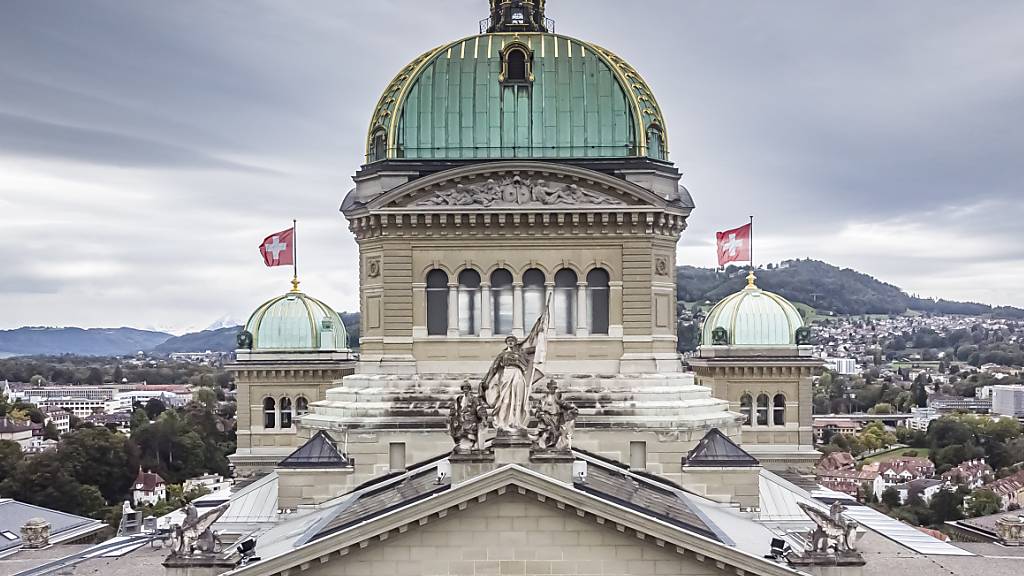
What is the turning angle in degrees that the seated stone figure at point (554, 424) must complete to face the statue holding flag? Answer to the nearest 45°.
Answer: approximately 135° to its right

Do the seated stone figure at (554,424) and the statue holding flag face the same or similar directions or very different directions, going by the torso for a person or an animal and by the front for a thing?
same or similar directions

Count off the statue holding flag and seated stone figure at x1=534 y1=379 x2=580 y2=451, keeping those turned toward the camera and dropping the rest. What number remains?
2

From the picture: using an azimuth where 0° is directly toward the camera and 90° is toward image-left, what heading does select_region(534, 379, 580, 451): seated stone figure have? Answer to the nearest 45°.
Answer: approximately 0°

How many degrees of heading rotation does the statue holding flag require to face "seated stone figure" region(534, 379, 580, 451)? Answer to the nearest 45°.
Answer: approximately 45° to its left

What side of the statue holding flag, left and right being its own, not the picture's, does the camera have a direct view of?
front
